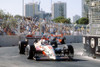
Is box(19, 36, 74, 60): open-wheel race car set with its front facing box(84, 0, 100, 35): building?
no

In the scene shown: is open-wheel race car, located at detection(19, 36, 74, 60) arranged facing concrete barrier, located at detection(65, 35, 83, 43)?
no
